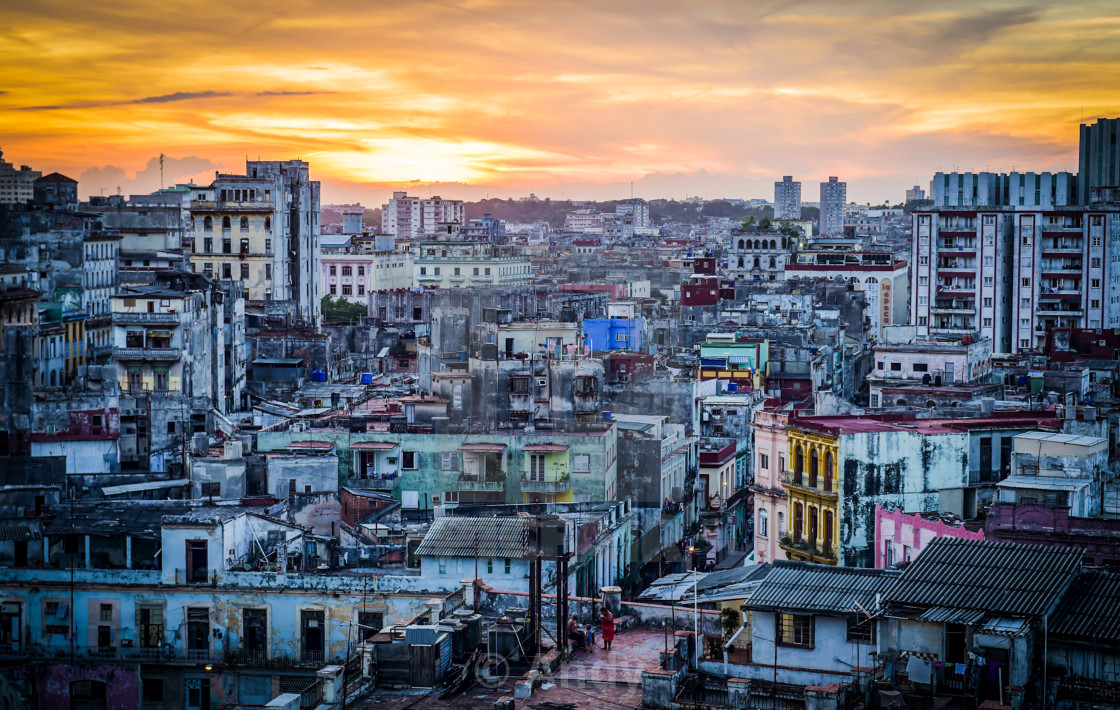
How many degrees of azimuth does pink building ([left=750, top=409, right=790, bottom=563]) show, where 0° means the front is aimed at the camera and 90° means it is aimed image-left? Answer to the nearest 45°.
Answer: approximately 45°

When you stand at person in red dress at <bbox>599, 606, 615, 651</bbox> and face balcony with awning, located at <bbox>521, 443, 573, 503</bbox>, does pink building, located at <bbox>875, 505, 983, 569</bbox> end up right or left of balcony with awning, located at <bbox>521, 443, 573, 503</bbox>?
right

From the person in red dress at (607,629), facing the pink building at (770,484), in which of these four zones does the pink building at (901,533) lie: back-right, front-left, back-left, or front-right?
front-right

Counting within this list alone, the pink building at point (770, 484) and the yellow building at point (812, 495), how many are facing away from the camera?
0

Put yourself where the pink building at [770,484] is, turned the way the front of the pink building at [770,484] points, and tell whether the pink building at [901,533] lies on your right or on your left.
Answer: on your left

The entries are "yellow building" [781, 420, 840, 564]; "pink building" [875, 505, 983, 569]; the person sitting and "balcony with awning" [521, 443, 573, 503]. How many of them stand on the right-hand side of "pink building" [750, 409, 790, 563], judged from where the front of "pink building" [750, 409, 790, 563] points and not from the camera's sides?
1

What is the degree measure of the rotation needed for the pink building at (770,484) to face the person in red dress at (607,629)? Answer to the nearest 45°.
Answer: approximately 45° to its left

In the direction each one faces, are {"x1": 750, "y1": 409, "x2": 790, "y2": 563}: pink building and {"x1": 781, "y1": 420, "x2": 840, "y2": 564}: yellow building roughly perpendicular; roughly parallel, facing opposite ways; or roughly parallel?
roughly parallel

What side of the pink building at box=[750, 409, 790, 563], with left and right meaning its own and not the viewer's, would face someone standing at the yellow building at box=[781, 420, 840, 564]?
left

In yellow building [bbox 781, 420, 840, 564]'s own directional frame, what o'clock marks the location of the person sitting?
The person sitting is roughly at 11 o'clock from the yellow building.

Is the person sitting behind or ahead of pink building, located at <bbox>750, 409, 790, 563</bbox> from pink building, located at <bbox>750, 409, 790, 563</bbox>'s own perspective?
ahead

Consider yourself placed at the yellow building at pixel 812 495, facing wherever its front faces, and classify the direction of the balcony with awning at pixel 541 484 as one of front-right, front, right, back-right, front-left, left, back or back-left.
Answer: right

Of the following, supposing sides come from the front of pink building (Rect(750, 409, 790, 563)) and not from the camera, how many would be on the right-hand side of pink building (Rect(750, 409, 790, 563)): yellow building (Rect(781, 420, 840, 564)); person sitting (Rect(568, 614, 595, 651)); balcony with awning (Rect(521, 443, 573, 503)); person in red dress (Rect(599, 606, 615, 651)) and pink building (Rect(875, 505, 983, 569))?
1

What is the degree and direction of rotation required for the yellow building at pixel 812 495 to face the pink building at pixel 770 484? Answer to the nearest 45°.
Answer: approximately 90° to its right

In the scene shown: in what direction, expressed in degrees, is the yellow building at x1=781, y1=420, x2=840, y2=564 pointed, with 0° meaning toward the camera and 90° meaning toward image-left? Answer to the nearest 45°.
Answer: approximately 45°
